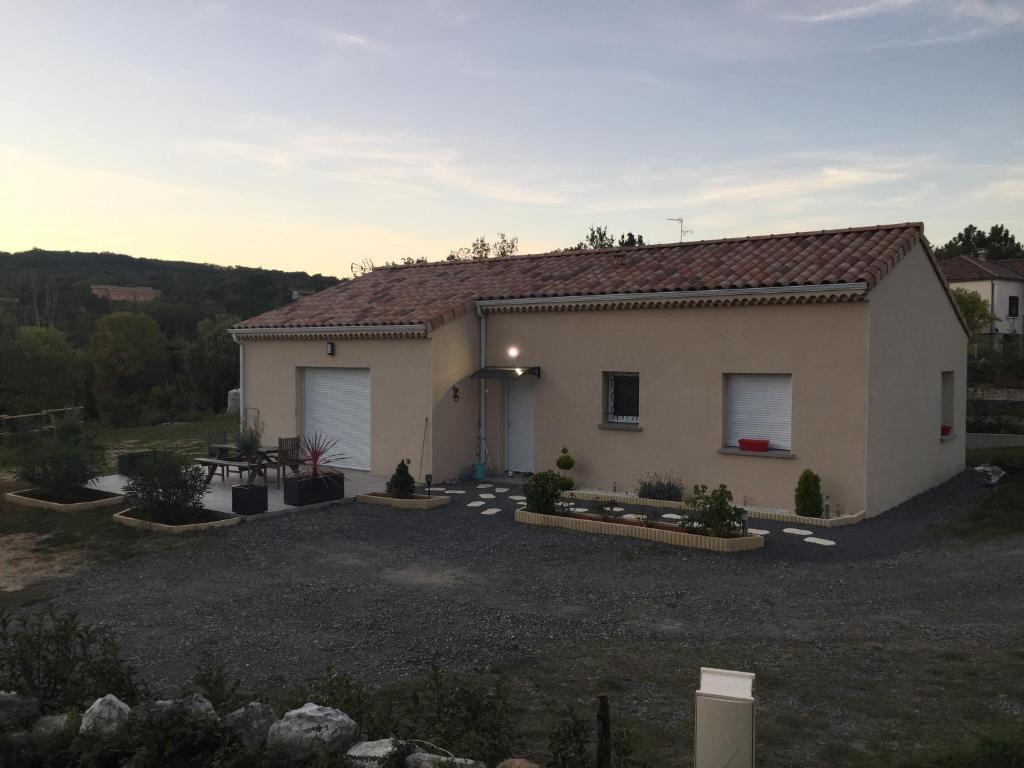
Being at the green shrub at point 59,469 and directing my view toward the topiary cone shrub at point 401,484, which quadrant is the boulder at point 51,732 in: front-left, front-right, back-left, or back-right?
front-right

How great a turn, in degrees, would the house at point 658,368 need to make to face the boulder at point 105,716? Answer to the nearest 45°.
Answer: approximately 45° to its left

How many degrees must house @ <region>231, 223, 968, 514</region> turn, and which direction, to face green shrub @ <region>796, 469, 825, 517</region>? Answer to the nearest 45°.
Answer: approximately 90° to its left

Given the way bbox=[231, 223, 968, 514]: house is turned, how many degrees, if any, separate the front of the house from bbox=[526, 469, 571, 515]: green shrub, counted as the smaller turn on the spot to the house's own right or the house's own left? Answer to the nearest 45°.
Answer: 0° — it already faces it

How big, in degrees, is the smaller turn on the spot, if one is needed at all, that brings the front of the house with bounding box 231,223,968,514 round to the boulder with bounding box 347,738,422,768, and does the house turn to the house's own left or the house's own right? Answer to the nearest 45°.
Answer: approximately 45° to the house's own left

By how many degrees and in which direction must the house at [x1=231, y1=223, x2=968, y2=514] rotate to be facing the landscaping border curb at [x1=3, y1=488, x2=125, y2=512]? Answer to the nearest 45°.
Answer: approximately 45° to its right

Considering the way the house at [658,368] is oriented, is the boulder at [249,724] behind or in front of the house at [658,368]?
in front

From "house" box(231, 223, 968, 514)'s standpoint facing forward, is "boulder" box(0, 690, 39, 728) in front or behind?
in front

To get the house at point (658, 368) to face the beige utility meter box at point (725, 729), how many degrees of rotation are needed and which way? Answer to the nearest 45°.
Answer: approximately 45° to its left

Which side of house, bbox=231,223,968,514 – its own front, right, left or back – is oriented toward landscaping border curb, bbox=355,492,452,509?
front

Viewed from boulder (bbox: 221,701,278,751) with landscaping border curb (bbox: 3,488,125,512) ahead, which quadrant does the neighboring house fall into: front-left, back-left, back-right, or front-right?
front-right

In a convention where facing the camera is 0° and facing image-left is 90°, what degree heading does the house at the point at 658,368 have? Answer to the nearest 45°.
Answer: approximately 45°

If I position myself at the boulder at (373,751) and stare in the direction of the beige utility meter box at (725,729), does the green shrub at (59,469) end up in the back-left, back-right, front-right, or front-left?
back-left

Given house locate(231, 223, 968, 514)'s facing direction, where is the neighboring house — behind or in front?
behind
